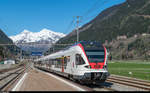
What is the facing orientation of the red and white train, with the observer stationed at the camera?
facing the viewer and to the right of the viewer
